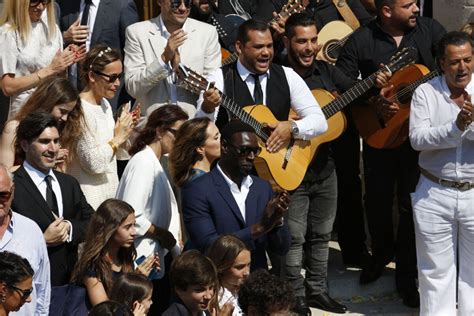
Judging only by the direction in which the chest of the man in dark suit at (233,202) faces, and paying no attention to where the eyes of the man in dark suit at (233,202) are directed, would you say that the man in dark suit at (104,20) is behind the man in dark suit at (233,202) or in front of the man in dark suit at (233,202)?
behind

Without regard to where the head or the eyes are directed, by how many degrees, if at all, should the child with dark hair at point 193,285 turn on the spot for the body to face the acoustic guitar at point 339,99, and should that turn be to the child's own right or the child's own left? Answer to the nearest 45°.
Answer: approximately 90° to the child's own left

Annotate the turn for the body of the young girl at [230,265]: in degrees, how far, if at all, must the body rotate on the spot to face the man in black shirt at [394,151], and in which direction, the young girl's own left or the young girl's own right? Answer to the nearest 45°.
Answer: approximately 90° to the young girl's own left

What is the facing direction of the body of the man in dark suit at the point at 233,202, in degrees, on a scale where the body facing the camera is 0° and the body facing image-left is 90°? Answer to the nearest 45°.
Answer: approximately 315°

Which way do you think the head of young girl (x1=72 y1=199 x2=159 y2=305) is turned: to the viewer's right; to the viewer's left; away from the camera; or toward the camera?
to the viewer's right

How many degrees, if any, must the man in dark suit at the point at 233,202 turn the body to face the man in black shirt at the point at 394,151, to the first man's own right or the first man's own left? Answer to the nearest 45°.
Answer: approximately 90° to the first man's own left

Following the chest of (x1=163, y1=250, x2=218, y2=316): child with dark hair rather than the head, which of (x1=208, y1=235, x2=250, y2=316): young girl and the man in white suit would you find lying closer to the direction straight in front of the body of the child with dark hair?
the young girl

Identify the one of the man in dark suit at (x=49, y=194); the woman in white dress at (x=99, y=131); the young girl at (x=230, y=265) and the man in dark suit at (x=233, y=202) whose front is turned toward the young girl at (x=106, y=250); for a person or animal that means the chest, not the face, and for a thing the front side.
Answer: the man in dark suit at (x=49, y=194)

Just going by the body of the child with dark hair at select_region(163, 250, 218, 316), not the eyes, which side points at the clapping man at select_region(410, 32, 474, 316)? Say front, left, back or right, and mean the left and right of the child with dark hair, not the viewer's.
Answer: left

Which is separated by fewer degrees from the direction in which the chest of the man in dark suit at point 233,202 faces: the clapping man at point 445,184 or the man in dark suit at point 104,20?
the clapping man

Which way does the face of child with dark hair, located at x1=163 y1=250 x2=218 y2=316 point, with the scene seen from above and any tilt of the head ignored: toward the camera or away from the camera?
toward the camera

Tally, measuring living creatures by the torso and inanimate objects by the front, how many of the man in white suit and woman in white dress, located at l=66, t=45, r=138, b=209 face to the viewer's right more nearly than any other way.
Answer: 1

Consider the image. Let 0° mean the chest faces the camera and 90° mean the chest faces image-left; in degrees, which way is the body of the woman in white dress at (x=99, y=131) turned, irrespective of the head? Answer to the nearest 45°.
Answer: approximately 270°

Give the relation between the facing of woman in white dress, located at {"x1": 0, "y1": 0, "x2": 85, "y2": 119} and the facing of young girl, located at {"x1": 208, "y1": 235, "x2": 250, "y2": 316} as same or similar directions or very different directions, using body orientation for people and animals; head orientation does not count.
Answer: same or similar directions

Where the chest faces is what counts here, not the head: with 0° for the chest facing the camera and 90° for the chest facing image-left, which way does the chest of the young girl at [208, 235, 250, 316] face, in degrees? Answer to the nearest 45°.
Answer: approximately 315°

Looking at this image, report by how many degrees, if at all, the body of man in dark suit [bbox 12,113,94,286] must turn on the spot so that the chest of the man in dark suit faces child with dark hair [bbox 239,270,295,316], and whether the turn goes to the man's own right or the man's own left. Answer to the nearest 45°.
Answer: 0° — they already face them
